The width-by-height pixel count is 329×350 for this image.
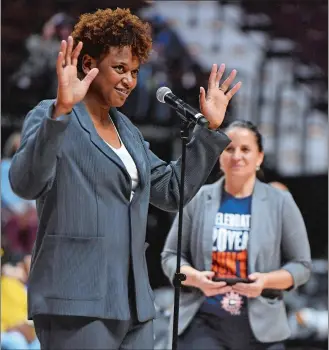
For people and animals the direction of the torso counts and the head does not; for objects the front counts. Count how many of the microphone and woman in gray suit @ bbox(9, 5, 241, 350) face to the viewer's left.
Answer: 1

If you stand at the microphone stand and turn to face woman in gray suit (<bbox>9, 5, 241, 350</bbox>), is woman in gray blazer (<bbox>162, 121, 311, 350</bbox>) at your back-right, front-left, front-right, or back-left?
back-right

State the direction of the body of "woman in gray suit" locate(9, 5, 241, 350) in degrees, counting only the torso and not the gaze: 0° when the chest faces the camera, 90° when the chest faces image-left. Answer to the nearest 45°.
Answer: approximately 315°

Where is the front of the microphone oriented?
to the viewer's left

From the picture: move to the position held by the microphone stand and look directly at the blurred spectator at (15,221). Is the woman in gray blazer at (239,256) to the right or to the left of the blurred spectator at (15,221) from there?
right

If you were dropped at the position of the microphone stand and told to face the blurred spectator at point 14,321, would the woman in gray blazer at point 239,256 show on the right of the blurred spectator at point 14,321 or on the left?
right
